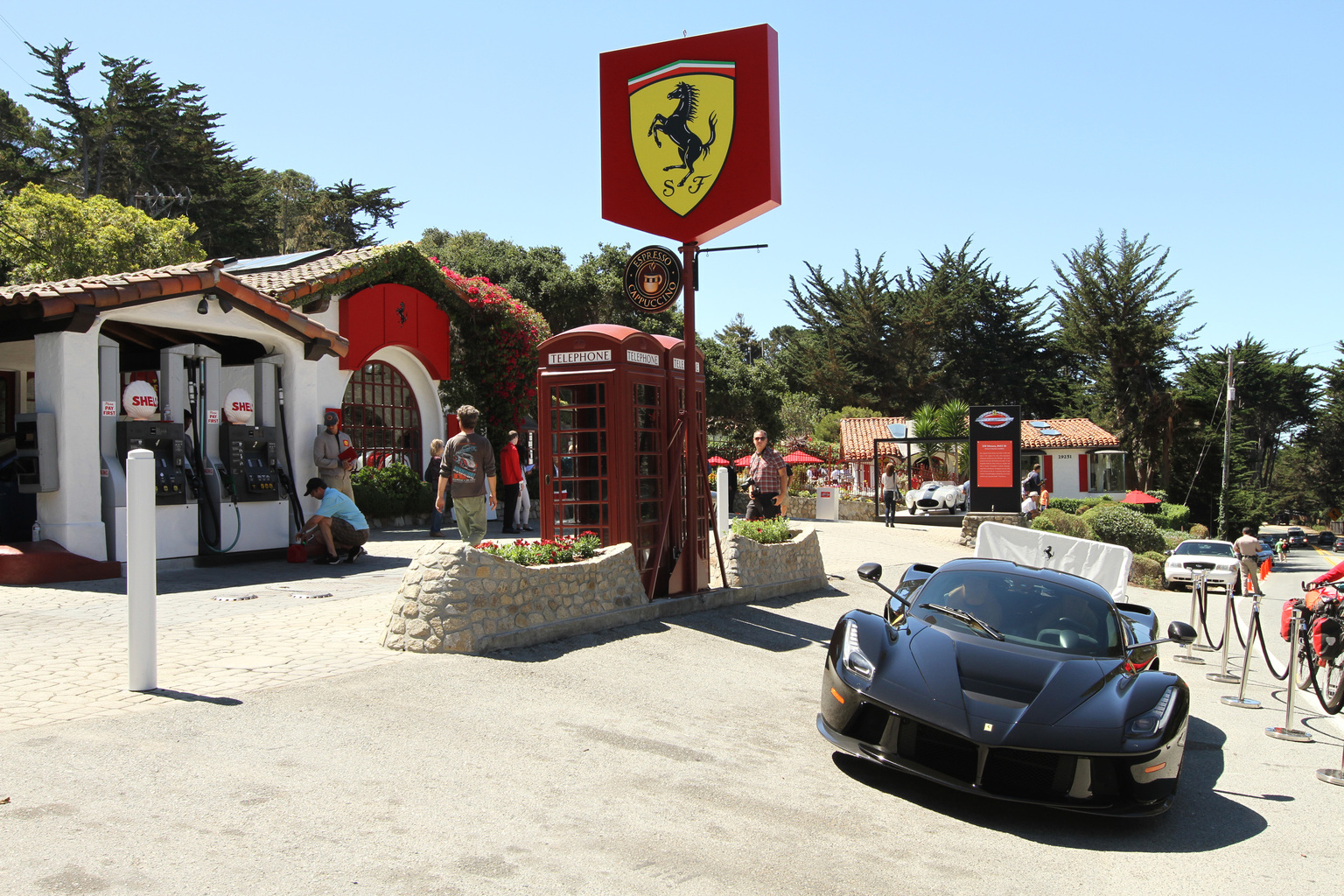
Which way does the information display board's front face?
toward the camera

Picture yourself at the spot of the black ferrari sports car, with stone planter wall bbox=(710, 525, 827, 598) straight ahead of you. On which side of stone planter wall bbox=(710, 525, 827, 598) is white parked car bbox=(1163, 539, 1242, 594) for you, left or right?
right

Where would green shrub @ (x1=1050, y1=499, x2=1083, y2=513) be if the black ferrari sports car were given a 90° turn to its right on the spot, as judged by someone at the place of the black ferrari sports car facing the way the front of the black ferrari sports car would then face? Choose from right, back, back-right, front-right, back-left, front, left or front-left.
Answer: right

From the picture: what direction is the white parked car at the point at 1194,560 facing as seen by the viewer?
toward the camera

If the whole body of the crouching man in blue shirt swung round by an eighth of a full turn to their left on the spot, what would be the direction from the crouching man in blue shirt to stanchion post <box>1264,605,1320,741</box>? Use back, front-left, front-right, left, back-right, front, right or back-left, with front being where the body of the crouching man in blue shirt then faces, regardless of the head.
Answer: left

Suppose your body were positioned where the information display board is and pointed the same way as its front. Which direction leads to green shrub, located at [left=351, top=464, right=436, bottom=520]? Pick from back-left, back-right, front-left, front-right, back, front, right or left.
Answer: front-right

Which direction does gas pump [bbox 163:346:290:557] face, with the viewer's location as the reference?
facing the viewer and to the right of the viewer

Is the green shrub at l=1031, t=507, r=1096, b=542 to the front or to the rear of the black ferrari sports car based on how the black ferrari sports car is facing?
to the rear

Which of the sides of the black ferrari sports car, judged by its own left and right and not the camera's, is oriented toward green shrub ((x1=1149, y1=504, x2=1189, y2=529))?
back

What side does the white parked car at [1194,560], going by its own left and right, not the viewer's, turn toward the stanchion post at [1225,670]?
front

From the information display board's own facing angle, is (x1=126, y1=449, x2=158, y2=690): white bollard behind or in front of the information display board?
in front
